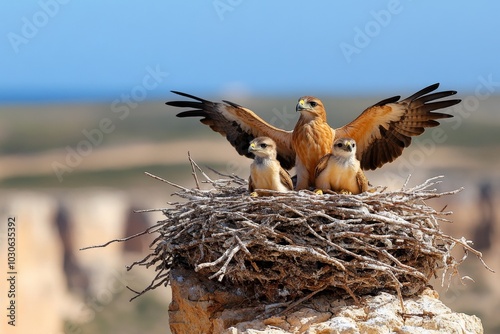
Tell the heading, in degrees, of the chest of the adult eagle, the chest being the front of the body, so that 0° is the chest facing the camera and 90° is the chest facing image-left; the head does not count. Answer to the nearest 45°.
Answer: approximately 0°
